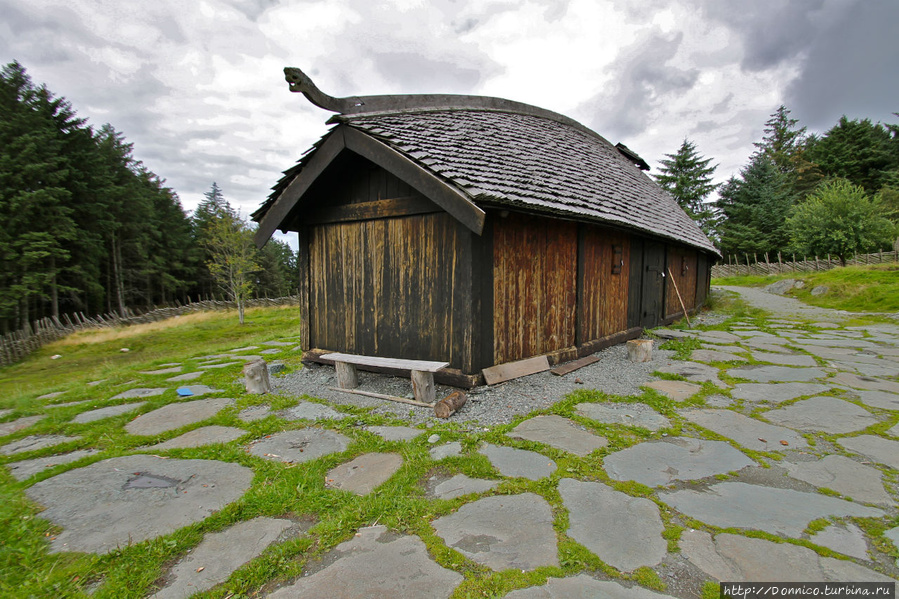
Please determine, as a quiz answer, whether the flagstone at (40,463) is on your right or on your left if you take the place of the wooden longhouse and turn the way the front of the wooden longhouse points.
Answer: on your right

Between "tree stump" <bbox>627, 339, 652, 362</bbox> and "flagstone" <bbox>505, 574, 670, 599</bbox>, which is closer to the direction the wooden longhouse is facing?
the flagstone

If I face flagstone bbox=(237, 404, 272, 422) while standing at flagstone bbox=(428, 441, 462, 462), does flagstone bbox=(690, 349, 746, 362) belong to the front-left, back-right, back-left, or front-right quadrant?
back-right
